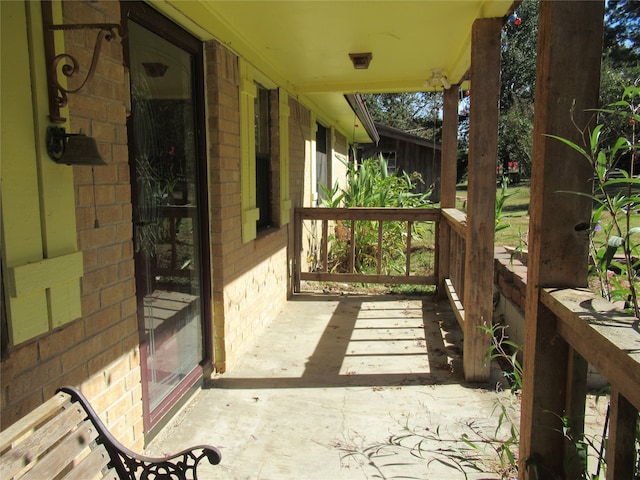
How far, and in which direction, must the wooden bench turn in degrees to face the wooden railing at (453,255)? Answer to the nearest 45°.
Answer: approximately 90° to its left

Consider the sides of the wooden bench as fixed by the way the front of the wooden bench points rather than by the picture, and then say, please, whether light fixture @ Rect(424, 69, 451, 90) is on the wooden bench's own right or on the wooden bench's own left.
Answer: on the wooden bench's own left

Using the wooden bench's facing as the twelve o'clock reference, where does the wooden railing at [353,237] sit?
The wooden railing is roughly at 9 o'clock from the wooden bench.

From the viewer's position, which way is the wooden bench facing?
facing the viewer and to the right of the viewer

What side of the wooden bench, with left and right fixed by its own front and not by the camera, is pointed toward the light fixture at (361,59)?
left

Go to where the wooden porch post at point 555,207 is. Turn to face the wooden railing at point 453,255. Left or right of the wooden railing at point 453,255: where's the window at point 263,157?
left

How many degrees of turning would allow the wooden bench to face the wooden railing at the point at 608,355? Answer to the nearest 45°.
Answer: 0° — it already faces it

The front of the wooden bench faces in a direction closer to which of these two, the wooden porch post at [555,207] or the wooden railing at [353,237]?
the wooden porch post

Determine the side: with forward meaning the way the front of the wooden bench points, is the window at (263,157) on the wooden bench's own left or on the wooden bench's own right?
on the wooden bench's own left

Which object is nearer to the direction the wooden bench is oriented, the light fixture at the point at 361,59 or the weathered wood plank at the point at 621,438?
the weathered wood plank
